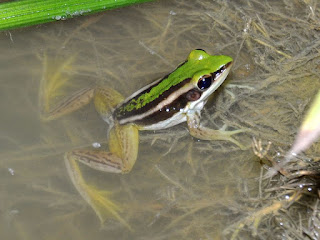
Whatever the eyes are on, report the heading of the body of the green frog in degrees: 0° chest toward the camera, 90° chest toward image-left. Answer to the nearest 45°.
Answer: approximately 225°
